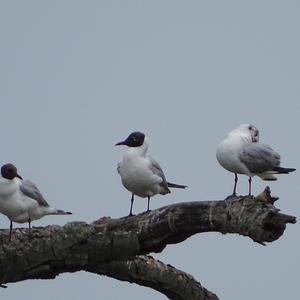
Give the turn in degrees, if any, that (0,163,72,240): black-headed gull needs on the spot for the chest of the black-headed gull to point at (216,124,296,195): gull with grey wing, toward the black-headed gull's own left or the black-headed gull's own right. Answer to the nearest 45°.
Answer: approximately 135° to the black-headed gull's own left

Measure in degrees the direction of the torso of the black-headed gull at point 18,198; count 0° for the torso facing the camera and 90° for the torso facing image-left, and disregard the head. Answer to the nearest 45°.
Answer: approximately 45°

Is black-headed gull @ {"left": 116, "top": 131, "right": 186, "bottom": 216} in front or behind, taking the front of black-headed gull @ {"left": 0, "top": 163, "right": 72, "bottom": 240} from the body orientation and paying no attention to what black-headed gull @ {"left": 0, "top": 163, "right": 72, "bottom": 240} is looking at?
behind
